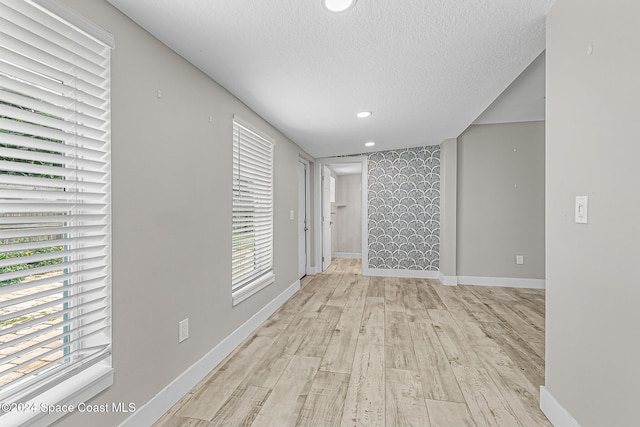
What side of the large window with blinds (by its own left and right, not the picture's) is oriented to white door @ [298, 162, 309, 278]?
left

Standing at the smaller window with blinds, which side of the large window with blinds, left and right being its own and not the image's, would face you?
left

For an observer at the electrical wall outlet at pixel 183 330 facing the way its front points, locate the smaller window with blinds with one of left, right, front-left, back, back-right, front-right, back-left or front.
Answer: left

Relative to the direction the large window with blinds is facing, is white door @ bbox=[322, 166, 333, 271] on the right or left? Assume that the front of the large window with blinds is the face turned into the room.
on its left

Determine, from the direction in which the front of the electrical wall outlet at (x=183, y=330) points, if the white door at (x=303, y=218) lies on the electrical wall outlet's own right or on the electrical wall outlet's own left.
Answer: on the electrical wall outlet's own left

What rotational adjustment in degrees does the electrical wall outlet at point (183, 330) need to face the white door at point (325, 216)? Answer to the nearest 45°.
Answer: approximately 90° to its left

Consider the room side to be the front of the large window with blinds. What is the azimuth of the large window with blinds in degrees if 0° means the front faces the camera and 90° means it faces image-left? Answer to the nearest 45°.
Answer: approximately 315°
